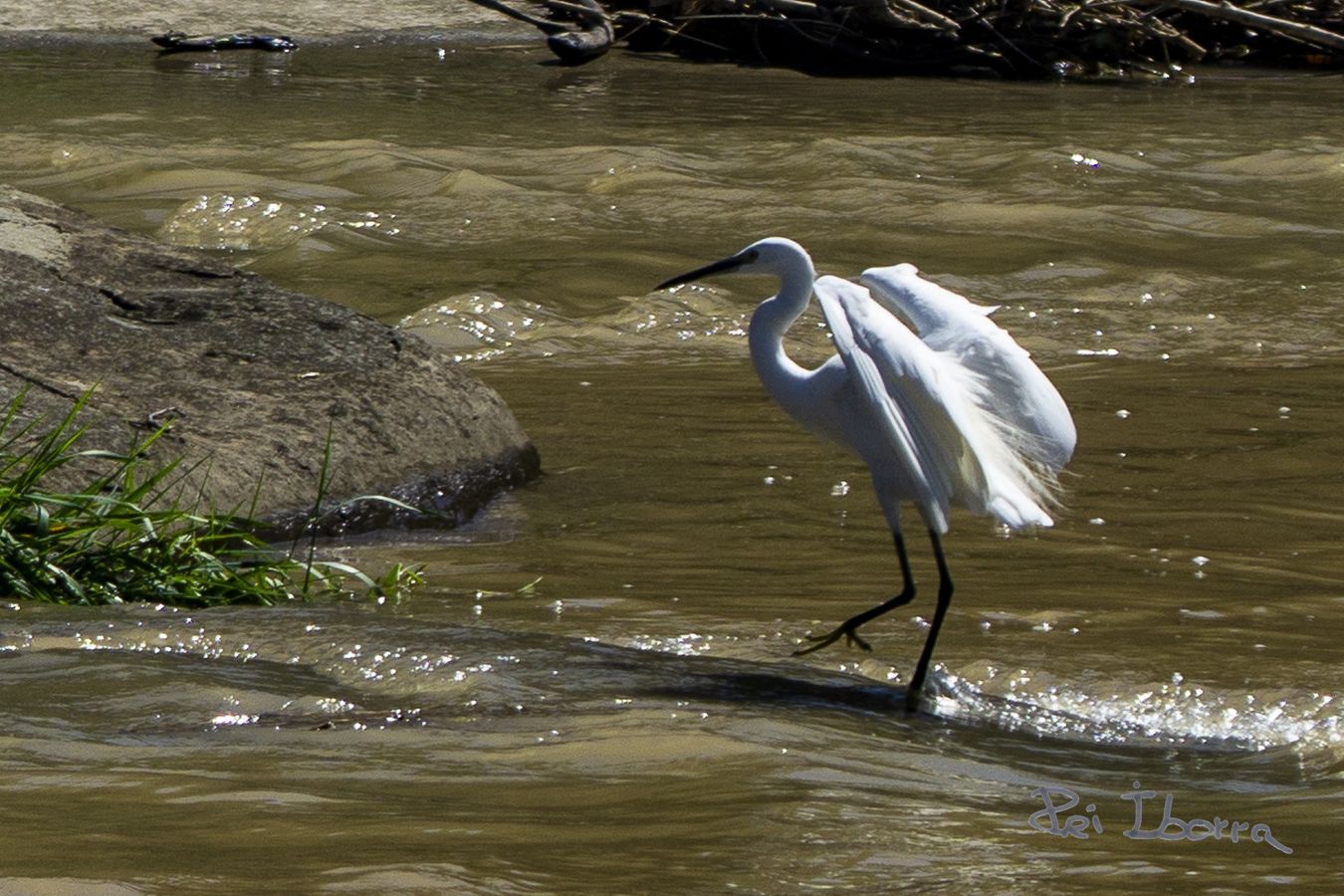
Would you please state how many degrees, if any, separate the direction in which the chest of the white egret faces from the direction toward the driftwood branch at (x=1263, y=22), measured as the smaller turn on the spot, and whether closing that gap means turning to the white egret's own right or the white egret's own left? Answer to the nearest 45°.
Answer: approximately 90° to the white egret's own right

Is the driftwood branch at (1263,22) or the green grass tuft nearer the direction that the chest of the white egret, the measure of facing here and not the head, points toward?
the green grass tuft

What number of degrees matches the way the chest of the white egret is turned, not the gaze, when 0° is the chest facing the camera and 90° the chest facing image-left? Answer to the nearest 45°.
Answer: approximately 90°
